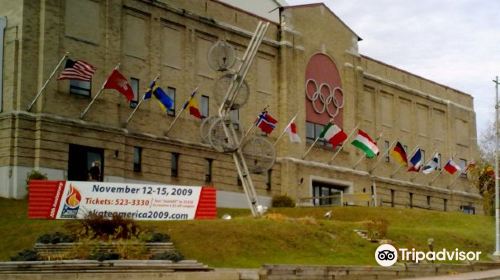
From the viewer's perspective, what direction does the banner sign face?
toward the camera

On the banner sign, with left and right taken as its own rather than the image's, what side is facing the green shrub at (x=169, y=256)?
front

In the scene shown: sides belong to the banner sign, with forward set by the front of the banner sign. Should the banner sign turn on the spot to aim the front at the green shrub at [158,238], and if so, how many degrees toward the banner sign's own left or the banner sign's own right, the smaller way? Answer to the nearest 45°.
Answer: approximately 45° to the banner sign's own left

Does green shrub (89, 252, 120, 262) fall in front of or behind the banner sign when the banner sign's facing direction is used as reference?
in front

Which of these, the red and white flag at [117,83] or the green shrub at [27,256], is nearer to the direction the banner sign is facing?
the green shrub

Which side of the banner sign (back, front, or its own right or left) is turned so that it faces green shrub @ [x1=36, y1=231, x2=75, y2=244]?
front

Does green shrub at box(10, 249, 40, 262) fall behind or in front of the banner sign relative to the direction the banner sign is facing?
in front

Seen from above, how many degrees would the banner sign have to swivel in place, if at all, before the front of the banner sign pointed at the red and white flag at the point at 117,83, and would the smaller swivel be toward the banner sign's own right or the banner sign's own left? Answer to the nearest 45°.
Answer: approximately 180°

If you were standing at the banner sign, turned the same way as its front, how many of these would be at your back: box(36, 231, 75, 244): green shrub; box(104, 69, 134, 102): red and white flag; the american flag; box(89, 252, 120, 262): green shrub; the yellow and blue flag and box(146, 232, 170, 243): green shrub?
3

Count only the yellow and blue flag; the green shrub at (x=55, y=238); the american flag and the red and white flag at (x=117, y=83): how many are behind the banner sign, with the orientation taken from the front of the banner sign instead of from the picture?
3

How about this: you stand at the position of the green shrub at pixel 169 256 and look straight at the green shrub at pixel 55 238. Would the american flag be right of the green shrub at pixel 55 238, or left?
right

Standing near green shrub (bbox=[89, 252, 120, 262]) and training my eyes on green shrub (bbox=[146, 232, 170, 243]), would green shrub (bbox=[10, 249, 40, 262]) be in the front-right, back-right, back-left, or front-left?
back-left

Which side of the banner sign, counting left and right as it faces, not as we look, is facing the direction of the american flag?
back

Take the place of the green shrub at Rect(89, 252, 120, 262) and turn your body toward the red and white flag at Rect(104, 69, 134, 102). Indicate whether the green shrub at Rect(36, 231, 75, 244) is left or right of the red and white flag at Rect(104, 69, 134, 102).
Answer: left

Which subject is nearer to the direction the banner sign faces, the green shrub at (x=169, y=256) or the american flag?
the green shrub

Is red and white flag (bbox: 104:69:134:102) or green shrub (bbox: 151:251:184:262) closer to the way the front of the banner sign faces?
the green shrub

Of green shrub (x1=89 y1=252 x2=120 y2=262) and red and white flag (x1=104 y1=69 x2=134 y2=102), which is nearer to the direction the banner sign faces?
the green shrub
